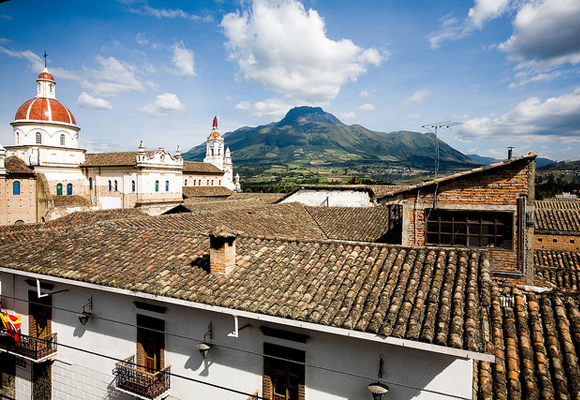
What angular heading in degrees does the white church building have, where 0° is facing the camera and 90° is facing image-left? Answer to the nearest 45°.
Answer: approximately 225°
